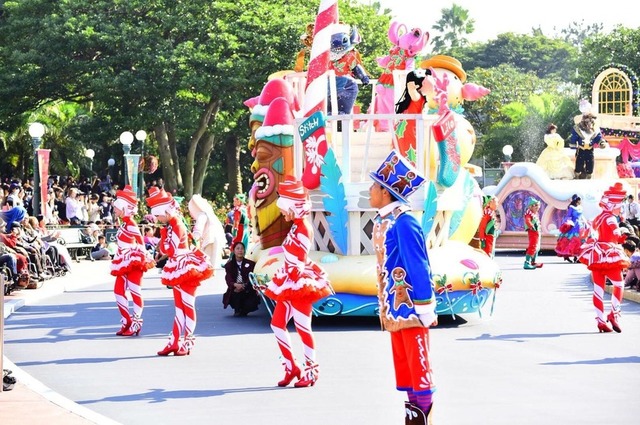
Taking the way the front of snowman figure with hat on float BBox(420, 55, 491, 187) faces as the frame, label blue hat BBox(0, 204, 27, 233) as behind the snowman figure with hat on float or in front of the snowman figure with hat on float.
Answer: behind

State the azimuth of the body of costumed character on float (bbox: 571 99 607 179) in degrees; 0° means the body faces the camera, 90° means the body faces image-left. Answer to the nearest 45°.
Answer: approximately 0°

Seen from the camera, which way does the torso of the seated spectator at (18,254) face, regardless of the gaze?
to the viewer's right

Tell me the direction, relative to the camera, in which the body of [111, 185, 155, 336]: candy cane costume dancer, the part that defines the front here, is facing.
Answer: to the viewer's left

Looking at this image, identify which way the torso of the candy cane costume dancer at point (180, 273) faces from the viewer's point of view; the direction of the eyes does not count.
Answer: to the viewer's left

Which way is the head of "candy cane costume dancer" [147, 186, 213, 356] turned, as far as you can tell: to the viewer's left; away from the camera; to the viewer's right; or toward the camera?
to the viewer's left
